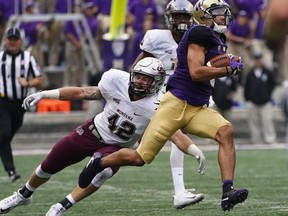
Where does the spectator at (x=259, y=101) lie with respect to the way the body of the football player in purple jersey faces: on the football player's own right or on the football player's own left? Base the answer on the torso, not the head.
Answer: on the football player's own left

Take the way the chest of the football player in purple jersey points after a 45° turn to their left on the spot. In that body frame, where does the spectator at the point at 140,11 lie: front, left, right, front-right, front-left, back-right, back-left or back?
front-left

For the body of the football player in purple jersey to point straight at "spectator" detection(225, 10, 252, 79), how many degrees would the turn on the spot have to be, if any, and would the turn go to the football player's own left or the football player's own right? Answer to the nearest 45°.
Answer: approximately 90° to the football player's own left

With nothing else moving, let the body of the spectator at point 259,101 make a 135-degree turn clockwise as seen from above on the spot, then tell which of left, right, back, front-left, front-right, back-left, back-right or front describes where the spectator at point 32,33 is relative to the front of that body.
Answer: front-left

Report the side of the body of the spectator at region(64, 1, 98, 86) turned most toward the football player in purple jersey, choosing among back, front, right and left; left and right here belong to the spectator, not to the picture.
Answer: front

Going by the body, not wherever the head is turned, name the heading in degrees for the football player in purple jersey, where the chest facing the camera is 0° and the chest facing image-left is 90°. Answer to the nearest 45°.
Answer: approximately 270°

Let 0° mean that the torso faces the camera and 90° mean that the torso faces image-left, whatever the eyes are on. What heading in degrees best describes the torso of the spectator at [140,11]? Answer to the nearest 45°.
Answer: approximately 0°
